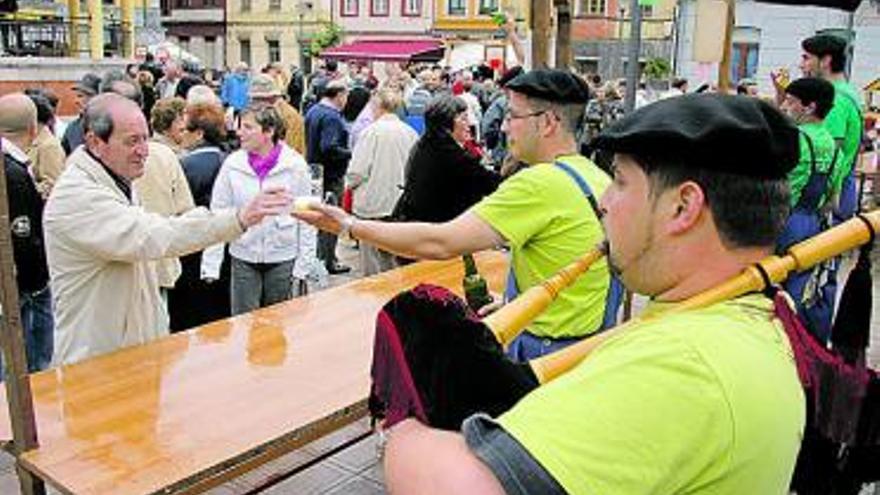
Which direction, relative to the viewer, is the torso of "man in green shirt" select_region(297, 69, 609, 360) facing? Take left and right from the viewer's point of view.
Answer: facing to the left of the viewer

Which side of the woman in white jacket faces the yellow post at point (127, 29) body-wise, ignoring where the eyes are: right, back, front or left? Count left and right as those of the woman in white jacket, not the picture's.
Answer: back

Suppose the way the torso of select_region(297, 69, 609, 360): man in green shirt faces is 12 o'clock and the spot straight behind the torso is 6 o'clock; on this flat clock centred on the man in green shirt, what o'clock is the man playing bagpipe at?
The man playing bagpipe is roughly at 9 o'clock from the man in green shirt.

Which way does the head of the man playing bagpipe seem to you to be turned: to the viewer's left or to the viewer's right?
to the viewer's left

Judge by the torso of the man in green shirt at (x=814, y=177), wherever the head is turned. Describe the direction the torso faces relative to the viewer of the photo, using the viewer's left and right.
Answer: facing to the left of the viewer

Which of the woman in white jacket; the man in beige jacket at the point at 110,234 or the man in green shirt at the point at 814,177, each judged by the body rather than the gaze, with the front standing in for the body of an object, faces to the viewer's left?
the man in green shirt

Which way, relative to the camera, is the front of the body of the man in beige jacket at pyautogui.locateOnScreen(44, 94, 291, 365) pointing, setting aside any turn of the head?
to the viewer's right

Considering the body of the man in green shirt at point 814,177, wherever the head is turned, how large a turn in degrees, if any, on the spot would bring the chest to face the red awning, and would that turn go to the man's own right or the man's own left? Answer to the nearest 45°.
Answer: approximately 45° to the man's own right
